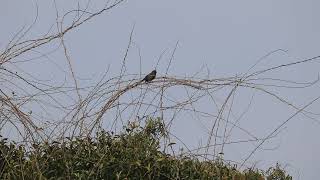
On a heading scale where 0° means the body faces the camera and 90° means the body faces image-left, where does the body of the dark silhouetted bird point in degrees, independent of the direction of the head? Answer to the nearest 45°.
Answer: approximately 270°
